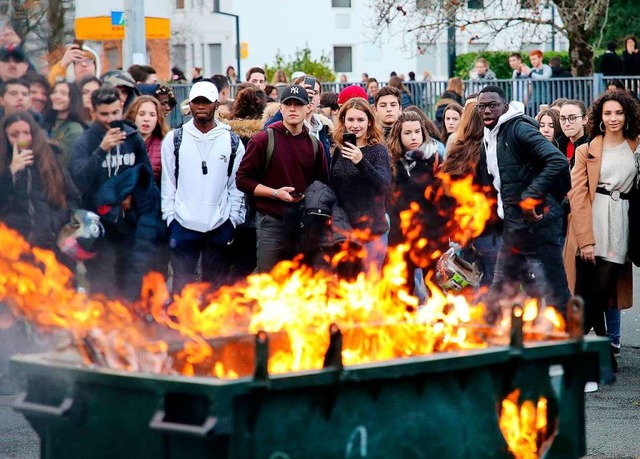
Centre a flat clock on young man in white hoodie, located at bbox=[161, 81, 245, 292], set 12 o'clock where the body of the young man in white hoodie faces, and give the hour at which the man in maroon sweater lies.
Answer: The man in maroon sweater is roughly at 10 o'clock from the young man in white hoodie.

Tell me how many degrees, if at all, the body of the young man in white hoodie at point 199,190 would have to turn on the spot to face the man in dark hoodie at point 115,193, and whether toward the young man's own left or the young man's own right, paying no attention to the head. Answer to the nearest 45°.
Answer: approximately 45° to the young man's own right

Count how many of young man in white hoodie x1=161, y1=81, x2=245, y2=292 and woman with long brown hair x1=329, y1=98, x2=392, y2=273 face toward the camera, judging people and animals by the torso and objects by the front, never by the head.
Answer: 2

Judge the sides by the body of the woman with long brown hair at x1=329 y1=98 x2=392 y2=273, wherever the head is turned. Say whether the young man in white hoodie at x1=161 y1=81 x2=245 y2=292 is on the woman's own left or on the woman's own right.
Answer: on the woman's own right

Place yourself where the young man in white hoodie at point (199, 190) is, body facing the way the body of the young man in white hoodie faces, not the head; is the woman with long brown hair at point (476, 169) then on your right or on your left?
on your left

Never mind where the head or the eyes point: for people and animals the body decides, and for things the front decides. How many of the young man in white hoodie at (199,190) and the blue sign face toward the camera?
2

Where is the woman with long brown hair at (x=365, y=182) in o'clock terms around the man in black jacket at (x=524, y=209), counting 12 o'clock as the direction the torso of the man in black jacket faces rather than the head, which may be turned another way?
The woman with long brown hair is roughly at 2 o'clock from the man in black jacket.
